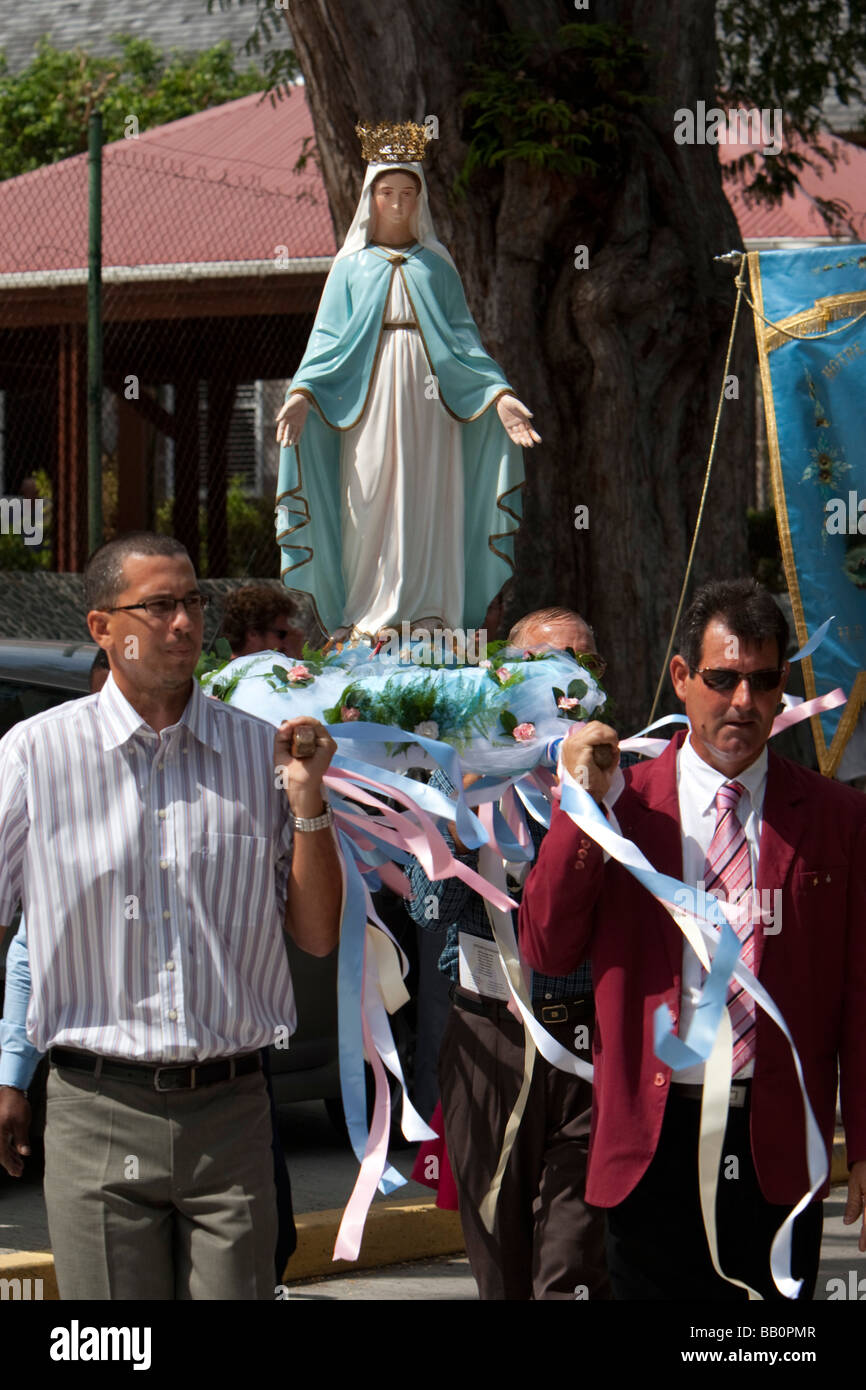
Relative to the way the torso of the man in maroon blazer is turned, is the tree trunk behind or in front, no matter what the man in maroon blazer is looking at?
behind

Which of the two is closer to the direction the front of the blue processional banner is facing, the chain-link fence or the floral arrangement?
the floral arrangement

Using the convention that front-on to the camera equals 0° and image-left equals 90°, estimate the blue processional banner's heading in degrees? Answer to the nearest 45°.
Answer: approximately 0°

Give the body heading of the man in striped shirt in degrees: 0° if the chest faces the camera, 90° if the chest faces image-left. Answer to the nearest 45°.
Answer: approximately 0°

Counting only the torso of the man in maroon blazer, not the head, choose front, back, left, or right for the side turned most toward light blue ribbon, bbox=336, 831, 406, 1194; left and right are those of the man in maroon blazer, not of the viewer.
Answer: right

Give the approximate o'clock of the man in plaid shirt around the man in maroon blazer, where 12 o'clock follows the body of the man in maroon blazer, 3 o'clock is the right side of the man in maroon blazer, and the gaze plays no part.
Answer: The man in plaid shirt is roughly at 5 o'clock from the man in maroon blazer.
